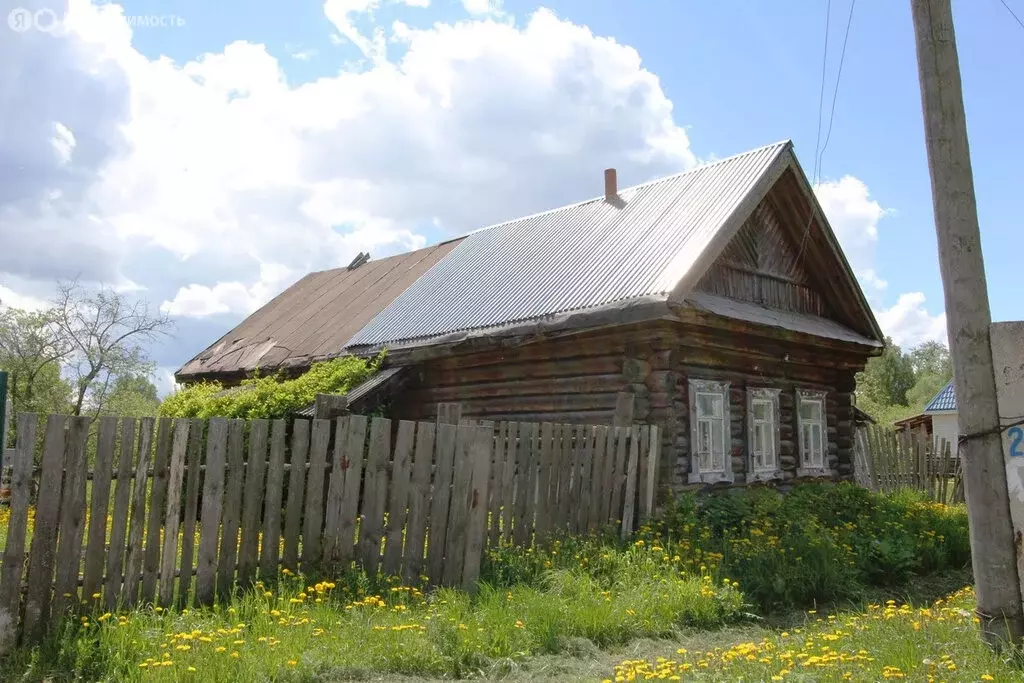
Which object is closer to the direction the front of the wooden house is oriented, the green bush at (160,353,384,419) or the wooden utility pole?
the wooden utility pole

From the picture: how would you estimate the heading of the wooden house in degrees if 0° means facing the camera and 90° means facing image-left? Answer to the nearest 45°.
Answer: approximately 315°

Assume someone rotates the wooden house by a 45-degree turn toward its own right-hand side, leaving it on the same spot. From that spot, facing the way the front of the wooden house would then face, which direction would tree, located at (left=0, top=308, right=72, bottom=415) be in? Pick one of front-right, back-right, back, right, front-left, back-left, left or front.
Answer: back-right

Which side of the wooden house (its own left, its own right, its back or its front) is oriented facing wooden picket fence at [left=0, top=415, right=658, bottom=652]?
right

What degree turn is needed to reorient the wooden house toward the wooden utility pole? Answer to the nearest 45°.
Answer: approximately 45° to its right

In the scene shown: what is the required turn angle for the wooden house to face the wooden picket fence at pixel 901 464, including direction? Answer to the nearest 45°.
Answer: approximately 90° to its left

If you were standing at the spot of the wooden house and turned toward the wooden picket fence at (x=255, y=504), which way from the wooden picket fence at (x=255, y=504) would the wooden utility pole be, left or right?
left
